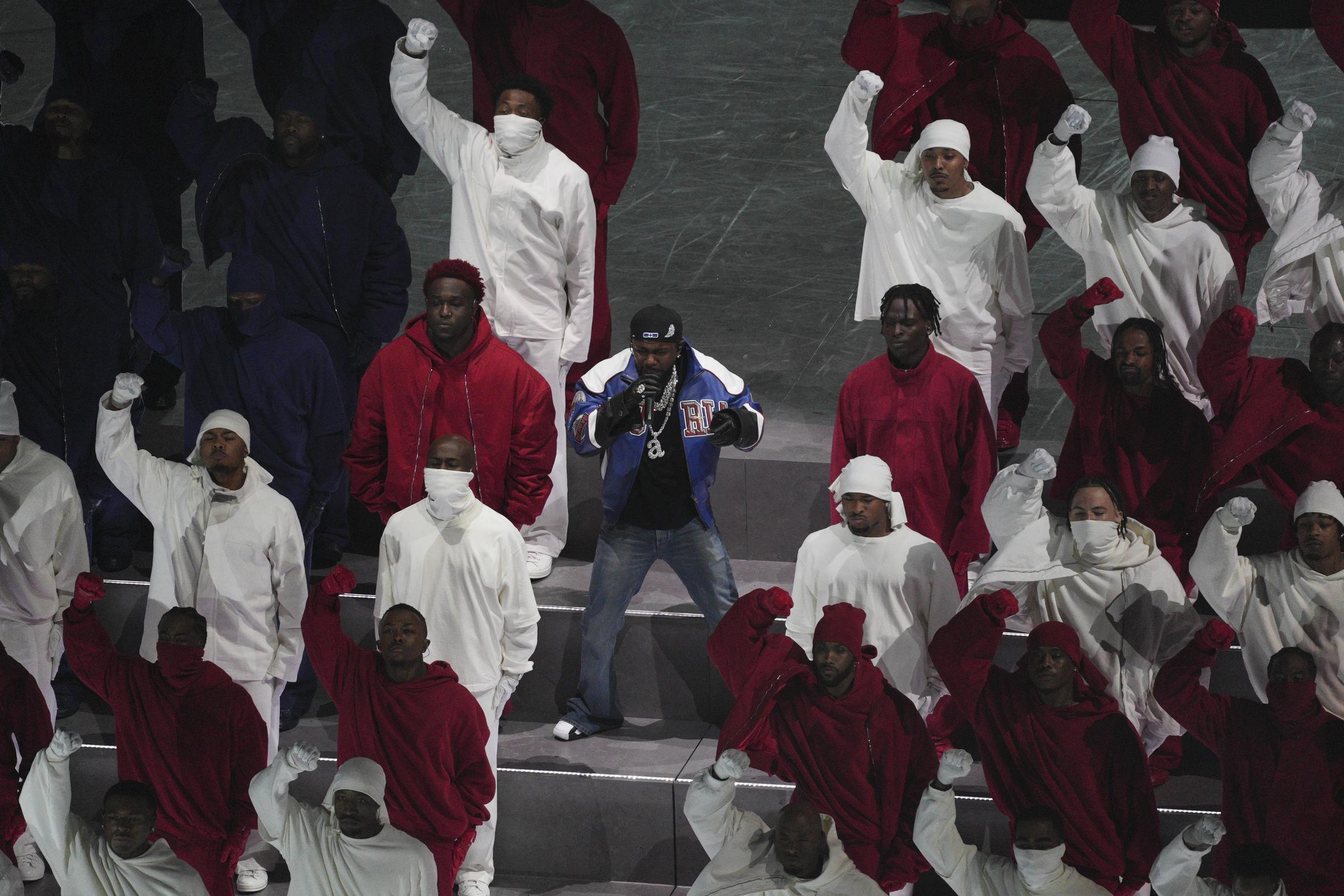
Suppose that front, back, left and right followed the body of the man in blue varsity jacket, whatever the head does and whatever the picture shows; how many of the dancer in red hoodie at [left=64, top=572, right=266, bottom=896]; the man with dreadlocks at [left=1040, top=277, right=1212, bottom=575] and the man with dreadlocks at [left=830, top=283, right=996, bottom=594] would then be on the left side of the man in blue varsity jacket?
2

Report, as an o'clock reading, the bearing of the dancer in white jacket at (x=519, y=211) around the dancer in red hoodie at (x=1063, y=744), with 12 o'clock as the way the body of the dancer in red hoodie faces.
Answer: The dancer in white jacket is roughly at 4 o'clock from the dancer in red hoodie.

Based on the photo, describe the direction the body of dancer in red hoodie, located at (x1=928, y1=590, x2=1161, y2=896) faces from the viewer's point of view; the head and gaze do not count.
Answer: toward the camera

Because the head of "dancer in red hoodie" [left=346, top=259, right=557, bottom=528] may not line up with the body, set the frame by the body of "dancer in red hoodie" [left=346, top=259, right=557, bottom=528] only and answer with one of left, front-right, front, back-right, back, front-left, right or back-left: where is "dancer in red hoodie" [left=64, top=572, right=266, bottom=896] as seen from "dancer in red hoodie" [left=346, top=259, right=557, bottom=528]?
front-right

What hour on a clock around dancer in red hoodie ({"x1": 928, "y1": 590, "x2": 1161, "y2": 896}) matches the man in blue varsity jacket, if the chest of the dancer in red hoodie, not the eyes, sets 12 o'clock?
The man in blue varsity jacket is roughly at 4 o'clock from the dancer in red hoodie.

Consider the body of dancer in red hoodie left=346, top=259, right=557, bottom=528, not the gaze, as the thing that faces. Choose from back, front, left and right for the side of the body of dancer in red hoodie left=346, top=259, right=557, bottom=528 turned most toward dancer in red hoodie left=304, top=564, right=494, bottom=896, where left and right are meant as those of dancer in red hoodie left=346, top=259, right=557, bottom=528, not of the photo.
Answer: front

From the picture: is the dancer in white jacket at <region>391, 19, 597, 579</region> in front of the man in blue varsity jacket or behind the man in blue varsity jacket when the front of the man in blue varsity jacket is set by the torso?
behind

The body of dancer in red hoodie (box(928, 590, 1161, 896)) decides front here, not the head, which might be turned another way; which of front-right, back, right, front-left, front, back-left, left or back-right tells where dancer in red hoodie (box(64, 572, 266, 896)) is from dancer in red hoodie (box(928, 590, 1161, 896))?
right

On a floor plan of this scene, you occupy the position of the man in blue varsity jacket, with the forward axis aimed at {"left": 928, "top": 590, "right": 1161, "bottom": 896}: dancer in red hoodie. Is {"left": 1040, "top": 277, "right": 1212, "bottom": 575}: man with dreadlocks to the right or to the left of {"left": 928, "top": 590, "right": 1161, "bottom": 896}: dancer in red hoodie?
left

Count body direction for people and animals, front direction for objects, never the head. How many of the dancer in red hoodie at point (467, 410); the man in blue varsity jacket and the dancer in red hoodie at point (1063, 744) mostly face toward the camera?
3
